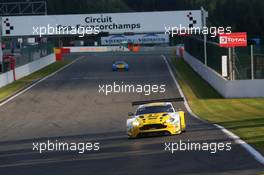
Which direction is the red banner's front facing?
toward the camera

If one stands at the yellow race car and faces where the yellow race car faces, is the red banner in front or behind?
behind

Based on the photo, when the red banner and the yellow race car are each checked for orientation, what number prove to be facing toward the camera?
2

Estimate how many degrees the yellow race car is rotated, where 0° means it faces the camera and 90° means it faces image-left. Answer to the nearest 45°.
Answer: approximately 0°

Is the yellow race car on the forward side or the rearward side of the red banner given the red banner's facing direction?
on the forward side
